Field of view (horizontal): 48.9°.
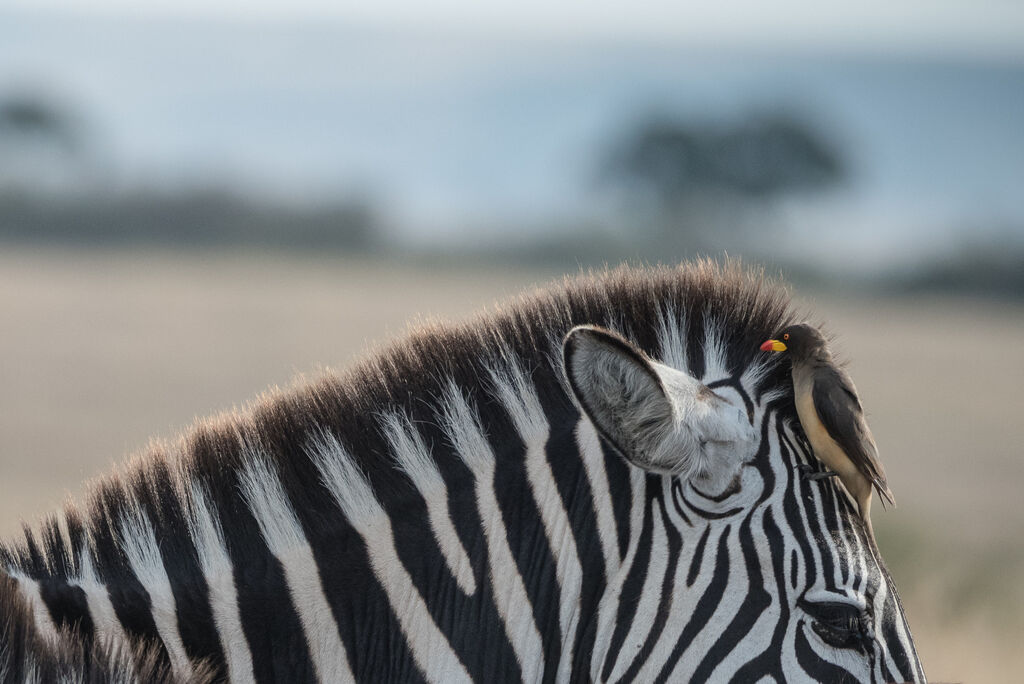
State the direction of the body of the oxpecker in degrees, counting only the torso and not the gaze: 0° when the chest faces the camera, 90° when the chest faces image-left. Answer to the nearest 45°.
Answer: approximately 90°

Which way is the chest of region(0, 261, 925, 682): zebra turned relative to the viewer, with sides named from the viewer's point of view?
facing to the right of the viewer
